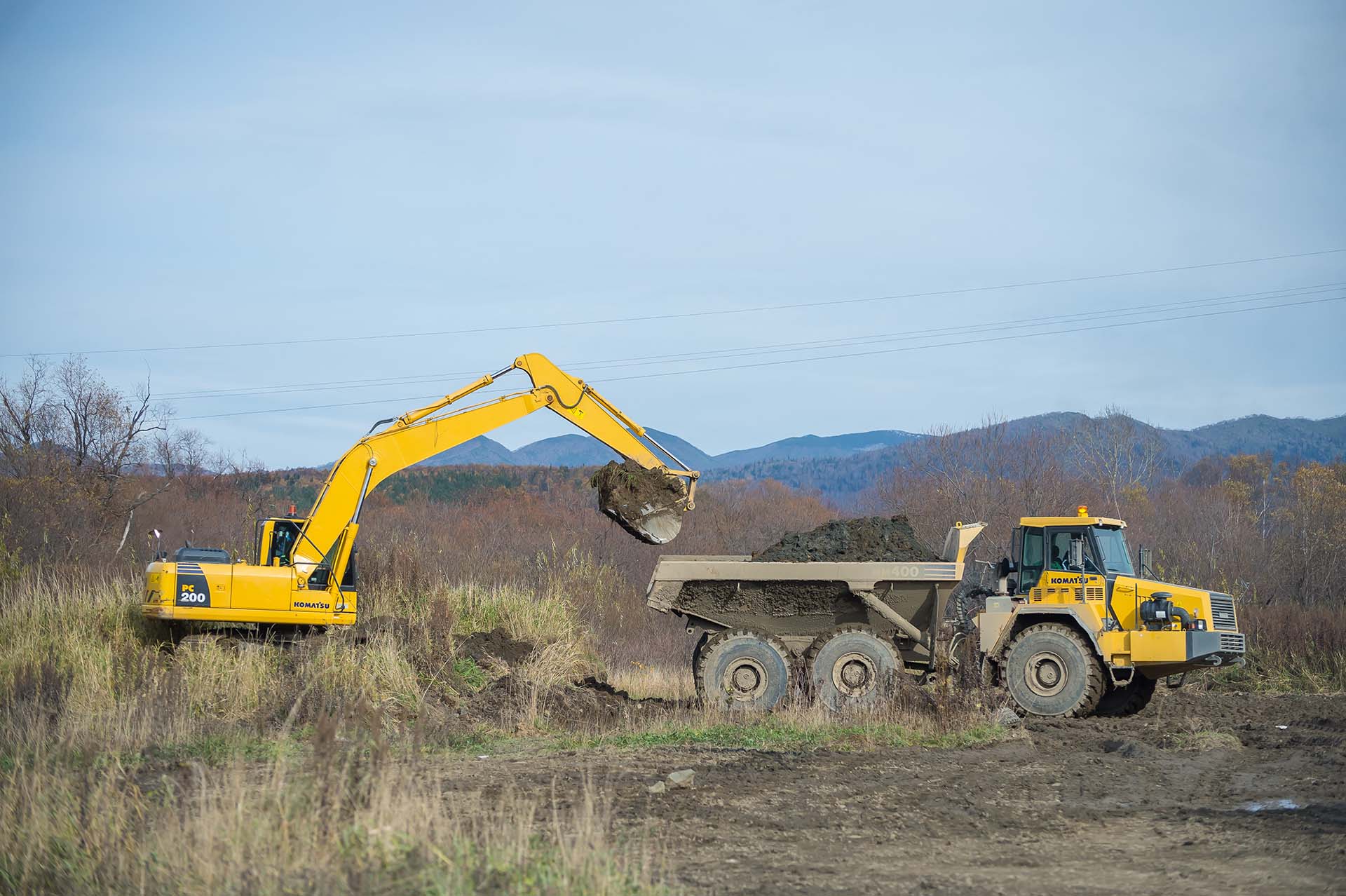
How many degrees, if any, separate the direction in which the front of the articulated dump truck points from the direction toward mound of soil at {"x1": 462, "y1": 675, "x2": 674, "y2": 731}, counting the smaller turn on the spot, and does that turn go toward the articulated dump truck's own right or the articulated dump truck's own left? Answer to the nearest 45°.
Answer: approximately 180°

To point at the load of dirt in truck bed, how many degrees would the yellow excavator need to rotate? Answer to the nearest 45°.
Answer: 0° — it already faces it

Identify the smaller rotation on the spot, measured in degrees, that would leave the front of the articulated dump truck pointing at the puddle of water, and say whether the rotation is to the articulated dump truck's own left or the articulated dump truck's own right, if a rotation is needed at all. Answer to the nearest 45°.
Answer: approximately 45° to the articulated dump truck's own right

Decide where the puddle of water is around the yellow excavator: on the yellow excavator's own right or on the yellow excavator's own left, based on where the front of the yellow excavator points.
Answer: on the yellow excavator's own right

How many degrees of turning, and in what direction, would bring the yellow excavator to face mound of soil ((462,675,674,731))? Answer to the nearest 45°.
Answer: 0° — it already faces it

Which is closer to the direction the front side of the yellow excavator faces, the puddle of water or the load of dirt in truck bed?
the load of dirt in truck bed

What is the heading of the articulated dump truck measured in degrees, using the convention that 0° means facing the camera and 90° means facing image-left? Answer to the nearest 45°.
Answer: approximately 270°

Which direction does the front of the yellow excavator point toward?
to the viewer's right

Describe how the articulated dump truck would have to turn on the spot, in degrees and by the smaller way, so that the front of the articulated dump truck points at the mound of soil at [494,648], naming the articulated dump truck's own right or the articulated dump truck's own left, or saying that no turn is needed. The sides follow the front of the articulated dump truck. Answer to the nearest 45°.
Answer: approximately 180°

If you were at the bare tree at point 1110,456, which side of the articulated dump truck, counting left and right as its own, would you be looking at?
left

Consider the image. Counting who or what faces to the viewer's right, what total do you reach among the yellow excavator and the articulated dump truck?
2

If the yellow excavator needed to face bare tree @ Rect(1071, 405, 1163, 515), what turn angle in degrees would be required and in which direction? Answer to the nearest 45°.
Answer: approximately 45° to its left
